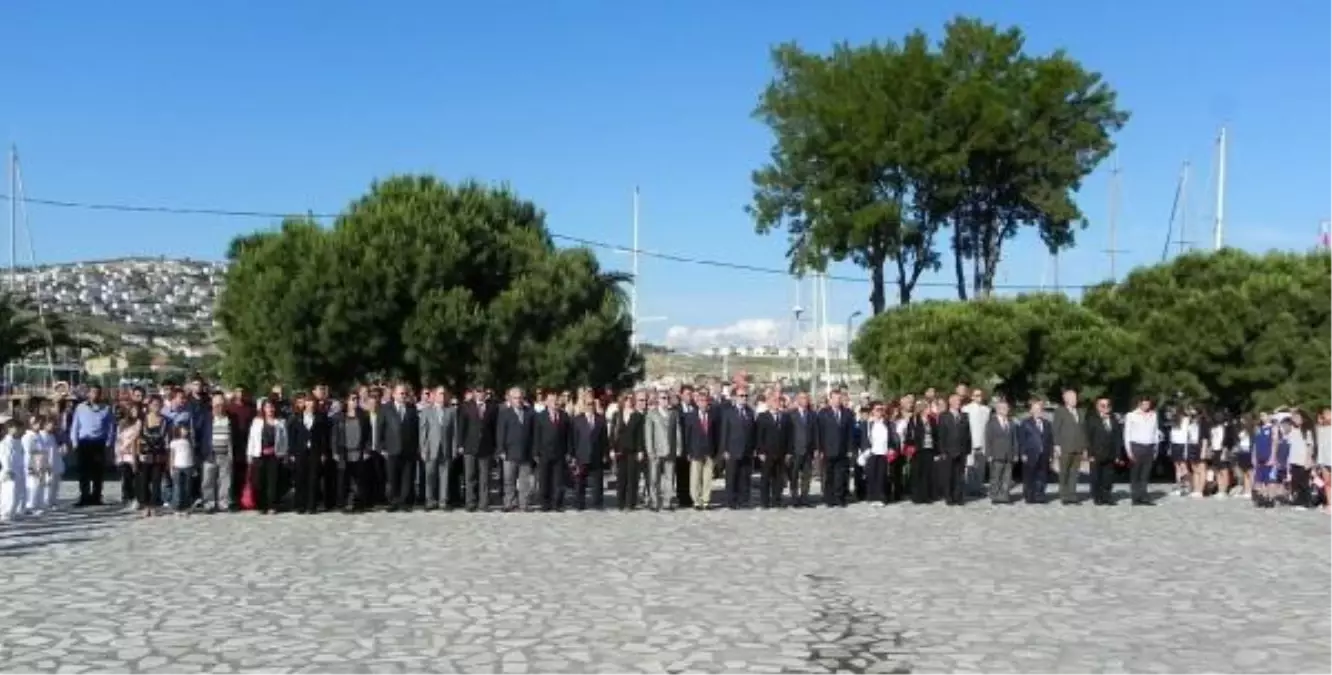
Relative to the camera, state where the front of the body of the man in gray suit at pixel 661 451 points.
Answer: toward the camera

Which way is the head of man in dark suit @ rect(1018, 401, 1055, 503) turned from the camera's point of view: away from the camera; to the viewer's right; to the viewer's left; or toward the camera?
toward the camera

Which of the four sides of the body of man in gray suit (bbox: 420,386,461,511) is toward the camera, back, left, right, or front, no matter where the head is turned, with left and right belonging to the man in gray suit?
front

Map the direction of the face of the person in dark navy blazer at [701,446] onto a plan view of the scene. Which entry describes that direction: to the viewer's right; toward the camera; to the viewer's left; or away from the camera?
toward the camera

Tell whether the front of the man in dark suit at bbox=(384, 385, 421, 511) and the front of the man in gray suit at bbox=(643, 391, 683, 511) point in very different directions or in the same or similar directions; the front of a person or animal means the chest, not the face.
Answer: same or similar directions

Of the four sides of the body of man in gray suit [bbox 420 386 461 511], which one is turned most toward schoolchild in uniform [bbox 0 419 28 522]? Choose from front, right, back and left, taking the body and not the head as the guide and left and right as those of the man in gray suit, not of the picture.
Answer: right

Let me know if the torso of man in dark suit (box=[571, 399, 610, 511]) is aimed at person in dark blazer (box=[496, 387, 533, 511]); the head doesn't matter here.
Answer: no

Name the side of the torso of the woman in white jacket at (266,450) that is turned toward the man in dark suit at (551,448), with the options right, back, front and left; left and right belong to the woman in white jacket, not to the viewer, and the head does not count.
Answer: left

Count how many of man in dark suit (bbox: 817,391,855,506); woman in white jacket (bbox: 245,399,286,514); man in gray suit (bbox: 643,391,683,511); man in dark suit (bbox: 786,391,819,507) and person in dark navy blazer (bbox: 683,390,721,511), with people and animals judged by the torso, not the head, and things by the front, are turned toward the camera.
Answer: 5

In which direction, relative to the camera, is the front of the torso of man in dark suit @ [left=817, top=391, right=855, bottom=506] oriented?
toward the camera

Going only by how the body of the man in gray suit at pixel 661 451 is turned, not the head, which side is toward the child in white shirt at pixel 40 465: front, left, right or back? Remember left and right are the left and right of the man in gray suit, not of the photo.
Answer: right

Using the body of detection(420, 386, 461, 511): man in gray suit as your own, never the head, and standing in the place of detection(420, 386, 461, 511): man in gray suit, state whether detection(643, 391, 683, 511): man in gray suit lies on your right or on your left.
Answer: on your left

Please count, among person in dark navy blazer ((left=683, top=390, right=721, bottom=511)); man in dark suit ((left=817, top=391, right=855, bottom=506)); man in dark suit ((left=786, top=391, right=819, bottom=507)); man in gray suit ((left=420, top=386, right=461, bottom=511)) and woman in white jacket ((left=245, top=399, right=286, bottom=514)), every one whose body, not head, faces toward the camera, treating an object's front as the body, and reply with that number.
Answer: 5

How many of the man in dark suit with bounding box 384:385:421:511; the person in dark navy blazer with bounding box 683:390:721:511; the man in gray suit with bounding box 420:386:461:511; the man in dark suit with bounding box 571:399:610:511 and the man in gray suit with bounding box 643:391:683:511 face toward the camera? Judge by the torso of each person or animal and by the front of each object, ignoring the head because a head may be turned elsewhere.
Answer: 5

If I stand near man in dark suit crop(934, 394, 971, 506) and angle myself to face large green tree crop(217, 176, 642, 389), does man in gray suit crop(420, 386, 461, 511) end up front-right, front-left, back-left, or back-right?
front-left

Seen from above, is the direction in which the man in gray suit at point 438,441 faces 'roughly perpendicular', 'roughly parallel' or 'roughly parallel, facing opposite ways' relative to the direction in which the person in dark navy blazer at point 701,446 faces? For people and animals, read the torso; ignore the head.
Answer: roughly parallel
